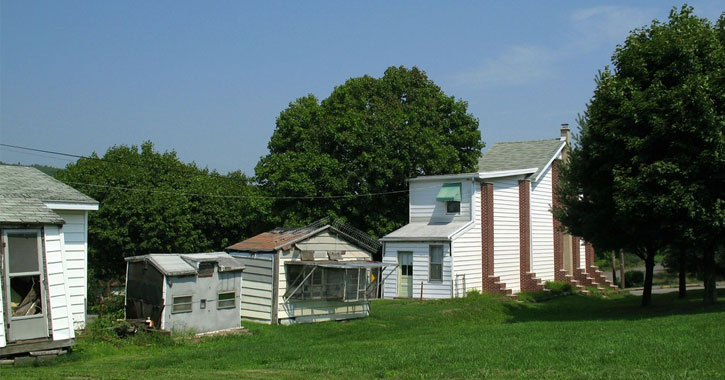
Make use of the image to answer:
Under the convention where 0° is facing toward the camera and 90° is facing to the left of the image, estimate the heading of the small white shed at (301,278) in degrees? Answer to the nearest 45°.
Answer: approximately 315°

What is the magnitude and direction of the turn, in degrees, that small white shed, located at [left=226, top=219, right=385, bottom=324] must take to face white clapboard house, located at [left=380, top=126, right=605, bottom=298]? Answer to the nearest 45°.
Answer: approximately 90° to its left

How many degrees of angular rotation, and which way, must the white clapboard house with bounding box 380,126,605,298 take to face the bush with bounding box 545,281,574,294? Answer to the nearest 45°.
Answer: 0° — it already faces it

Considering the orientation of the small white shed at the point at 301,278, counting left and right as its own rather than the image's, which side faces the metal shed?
right

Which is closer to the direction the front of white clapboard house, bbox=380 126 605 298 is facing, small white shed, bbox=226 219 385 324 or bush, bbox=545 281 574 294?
the bush
